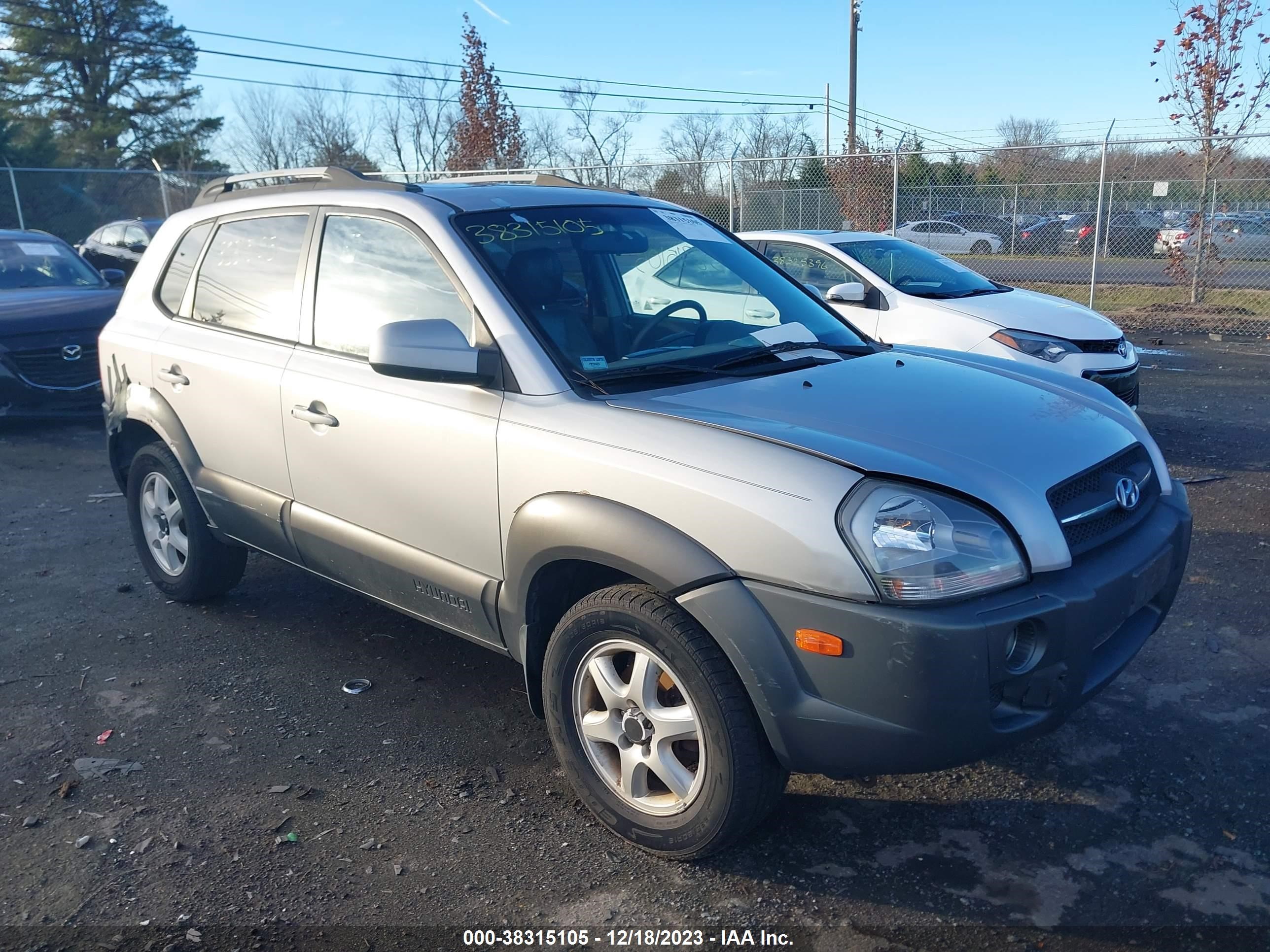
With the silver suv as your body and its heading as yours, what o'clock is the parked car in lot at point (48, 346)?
The parked car in lot is roughly at 6 o'clock from the silver suv.

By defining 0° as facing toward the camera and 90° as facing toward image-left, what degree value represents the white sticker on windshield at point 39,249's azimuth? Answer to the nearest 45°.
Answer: approximately 0°

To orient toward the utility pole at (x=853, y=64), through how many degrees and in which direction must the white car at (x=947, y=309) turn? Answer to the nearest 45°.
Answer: approximately 135° to its left

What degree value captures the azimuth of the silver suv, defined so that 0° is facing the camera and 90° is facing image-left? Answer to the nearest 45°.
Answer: approximately 315°

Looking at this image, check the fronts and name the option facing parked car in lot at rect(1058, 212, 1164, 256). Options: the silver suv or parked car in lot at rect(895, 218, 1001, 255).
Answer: parked car in lot at rect(895, 218, 1001, 255)

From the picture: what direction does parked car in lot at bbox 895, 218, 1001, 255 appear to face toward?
to the viewer's right
